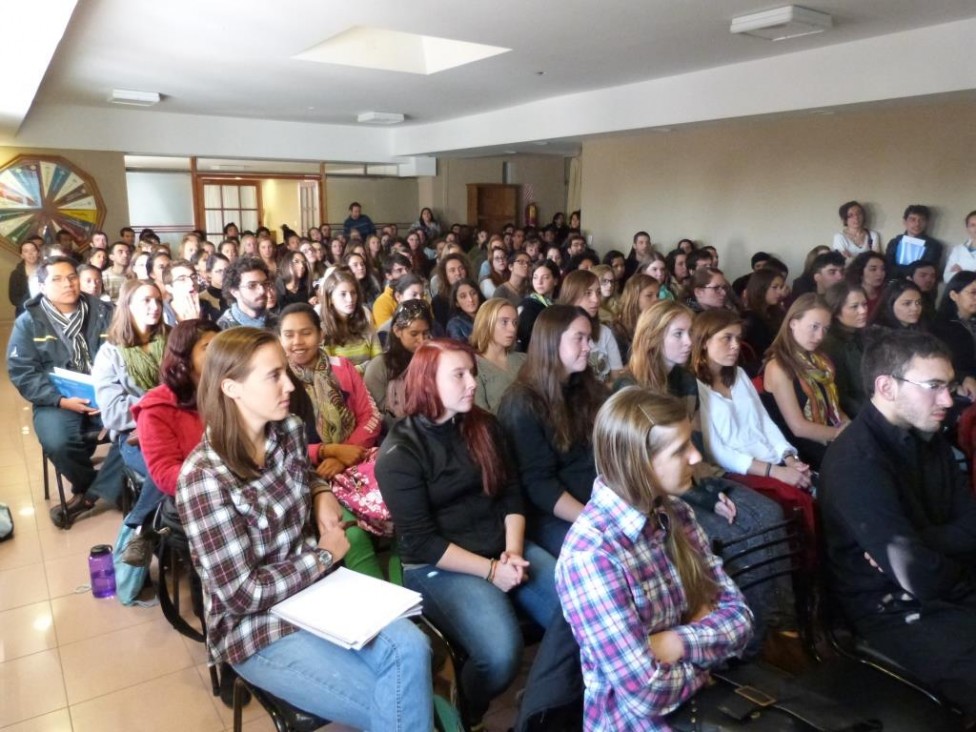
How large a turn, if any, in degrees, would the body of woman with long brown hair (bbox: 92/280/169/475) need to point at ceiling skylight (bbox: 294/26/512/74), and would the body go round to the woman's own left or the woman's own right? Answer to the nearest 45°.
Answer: approximately 90° to the woman's own left

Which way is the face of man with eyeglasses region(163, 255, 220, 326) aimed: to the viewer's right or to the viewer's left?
to the viewer's right

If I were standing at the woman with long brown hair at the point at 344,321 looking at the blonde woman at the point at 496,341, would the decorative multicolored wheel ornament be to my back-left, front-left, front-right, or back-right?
back-left

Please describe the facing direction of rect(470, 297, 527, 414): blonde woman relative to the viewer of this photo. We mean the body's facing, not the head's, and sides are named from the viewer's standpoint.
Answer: facing the viewer and to the right of the viewer

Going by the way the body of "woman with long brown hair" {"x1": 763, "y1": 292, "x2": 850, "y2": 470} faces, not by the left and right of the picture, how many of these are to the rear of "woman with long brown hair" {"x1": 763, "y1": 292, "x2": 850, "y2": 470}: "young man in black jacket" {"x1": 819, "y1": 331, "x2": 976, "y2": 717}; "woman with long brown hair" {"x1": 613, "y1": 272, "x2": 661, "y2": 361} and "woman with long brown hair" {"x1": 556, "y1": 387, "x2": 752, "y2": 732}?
1

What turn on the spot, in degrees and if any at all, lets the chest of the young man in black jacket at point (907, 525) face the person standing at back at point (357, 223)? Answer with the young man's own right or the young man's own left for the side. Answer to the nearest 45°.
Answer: approximately 180°

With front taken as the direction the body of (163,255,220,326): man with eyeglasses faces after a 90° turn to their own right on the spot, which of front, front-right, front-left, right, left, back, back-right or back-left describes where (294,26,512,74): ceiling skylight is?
back

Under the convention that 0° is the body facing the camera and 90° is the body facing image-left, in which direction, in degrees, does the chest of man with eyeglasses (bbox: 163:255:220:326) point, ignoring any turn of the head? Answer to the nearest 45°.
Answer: approximately 315°

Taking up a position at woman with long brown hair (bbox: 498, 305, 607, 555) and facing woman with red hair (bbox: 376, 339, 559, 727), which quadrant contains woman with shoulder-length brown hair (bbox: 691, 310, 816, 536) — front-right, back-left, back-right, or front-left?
back-left

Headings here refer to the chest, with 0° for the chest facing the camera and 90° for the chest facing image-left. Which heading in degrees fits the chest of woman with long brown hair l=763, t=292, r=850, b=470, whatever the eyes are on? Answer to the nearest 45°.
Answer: approximately 315°

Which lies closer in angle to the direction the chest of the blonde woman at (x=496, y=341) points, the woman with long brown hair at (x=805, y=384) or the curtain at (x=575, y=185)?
the woman with long brown hair

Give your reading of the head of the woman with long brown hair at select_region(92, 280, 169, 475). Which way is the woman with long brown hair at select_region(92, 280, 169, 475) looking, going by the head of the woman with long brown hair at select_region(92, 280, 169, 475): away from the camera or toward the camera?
toward the camera

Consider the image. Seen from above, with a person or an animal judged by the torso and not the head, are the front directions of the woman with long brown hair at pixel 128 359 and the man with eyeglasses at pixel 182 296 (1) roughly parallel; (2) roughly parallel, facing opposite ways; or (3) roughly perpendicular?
roughly parallel

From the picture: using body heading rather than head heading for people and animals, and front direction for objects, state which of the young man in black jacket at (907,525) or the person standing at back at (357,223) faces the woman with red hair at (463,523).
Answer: the person standing at back

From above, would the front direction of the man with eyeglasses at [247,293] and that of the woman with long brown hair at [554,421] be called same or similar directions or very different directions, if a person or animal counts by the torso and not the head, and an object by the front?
same or similar directions

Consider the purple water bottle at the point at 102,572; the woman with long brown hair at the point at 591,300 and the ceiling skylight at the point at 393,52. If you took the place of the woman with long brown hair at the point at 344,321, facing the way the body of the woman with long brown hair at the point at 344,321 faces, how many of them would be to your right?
1

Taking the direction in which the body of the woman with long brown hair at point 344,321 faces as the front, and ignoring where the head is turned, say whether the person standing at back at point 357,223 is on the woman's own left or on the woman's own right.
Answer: on the woman's own left

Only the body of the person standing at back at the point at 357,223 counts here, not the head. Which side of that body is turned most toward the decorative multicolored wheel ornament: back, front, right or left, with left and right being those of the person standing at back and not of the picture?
right
